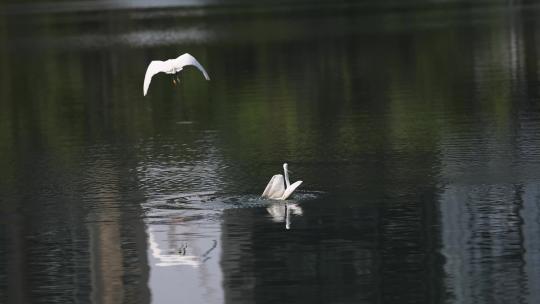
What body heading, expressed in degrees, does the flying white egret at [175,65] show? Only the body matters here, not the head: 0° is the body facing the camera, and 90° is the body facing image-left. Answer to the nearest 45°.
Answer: approximately 180°

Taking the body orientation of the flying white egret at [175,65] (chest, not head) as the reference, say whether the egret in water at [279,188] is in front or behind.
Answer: behind
